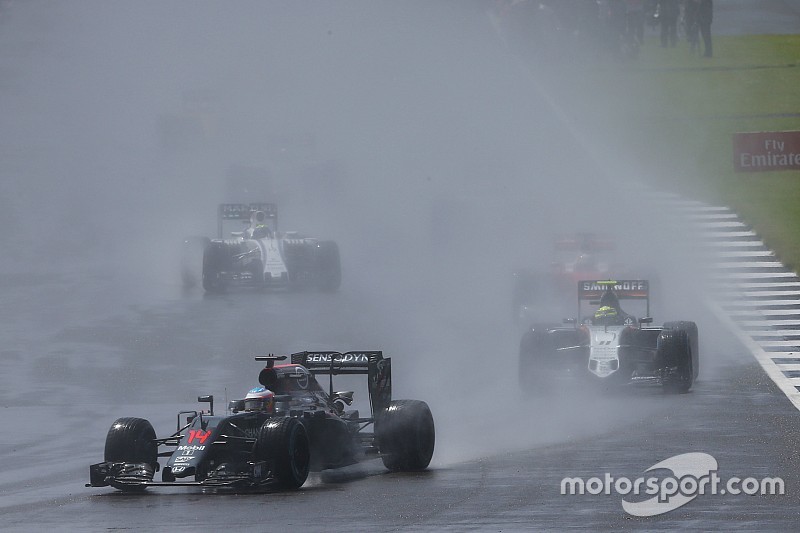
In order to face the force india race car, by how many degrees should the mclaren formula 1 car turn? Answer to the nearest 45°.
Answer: approximately 180°

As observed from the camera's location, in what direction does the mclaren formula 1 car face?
facing the viewer and to the left of the viewer

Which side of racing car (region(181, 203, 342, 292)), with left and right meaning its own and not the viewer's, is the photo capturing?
front

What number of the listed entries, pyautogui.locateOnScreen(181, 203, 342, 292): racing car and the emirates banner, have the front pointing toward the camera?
2

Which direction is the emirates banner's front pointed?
toward the camera

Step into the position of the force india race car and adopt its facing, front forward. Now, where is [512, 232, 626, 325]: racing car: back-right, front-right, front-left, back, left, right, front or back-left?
back

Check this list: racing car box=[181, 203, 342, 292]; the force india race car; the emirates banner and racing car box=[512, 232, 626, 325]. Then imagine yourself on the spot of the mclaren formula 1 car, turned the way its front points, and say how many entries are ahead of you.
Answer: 0

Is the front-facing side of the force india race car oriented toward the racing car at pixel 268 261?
no

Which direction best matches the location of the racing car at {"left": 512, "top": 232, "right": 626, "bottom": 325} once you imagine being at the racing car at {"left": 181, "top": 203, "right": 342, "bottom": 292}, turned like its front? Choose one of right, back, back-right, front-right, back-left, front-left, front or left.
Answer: left

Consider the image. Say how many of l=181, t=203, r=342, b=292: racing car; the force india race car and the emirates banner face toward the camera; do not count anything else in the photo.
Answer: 3

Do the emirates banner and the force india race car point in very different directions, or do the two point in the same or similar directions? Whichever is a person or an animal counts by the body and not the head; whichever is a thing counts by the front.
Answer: same or similar directions

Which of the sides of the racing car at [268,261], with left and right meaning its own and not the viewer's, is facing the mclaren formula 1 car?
front

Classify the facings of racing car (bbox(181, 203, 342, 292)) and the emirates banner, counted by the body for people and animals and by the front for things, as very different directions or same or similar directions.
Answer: same or similar directions

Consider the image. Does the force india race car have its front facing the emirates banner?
no

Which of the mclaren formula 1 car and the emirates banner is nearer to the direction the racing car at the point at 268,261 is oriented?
the mclaren formula 1 car

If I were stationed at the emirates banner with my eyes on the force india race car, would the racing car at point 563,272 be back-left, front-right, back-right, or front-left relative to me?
front-right

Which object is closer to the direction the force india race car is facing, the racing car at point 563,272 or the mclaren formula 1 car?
the mclaren formula 1 car
